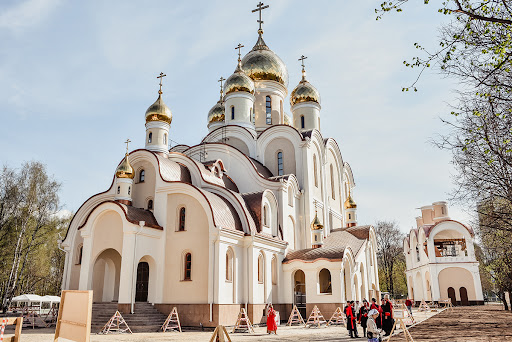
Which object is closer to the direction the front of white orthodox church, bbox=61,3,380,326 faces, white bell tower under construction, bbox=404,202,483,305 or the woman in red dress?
the woman in red dress

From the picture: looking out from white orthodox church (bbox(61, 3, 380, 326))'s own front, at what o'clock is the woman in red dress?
The woman in red dress is roughly at 10 o'clock from the white orthodox church.

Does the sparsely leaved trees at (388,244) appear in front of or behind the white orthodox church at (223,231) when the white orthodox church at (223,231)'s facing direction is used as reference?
behind

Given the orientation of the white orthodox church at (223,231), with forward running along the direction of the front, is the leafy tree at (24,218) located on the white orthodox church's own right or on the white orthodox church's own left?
on the white orthodox church's own right

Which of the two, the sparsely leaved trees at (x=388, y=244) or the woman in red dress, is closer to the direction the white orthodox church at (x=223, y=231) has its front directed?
the woman in red dress

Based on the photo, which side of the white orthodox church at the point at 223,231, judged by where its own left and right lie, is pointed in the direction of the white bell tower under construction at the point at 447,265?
back

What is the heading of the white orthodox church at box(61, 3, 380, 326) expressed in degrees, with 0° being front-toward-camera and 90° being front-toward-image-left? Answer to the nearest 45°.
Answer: approximately 45°
